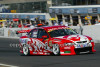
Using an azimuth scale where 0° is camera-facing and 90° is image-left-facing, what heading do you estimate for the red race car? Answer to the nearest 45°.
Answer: approximately 315°
